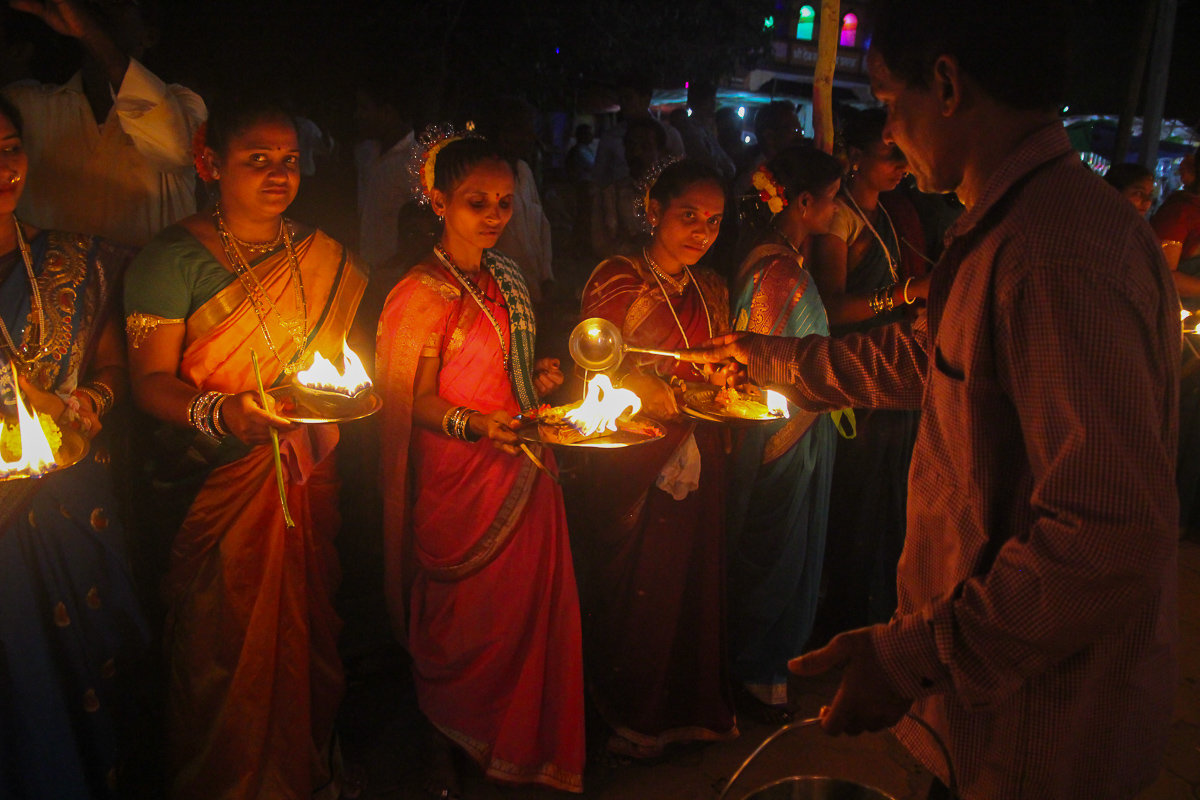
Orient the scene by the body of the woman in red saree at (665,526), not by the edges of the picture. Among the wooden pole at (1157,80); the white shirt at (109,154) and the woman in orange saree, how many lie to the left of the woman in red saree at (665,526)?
1

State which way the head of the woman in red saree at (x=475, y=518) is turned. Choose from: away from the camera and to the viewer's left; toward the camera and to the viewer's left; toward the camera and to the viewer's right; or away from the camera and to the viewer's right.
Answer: toward the camera and to the viewer's right

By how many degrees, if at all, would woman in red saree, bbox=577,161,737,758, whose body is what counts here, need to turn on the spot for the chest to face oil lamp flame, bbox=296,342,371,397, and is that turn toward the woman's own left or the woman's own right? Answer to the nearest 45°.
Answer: approximately 90° to the woman's own right

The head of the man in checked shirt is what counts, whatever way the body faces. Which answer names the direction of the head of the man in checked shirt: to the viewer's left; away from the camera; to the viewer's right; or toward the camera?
to the viewer's left

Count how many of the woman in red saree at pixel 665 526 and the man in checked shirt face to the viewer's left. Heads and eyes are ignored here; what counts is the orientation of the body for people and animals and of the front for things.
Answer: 1

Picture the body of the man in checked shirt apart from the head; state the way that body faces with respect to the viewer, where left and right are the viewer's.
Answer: facing to the left of the viewer

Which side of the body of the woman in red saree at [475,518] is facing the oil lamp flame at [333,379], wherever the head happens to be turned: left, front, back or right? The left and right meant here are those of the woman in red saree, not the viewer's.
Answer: right
